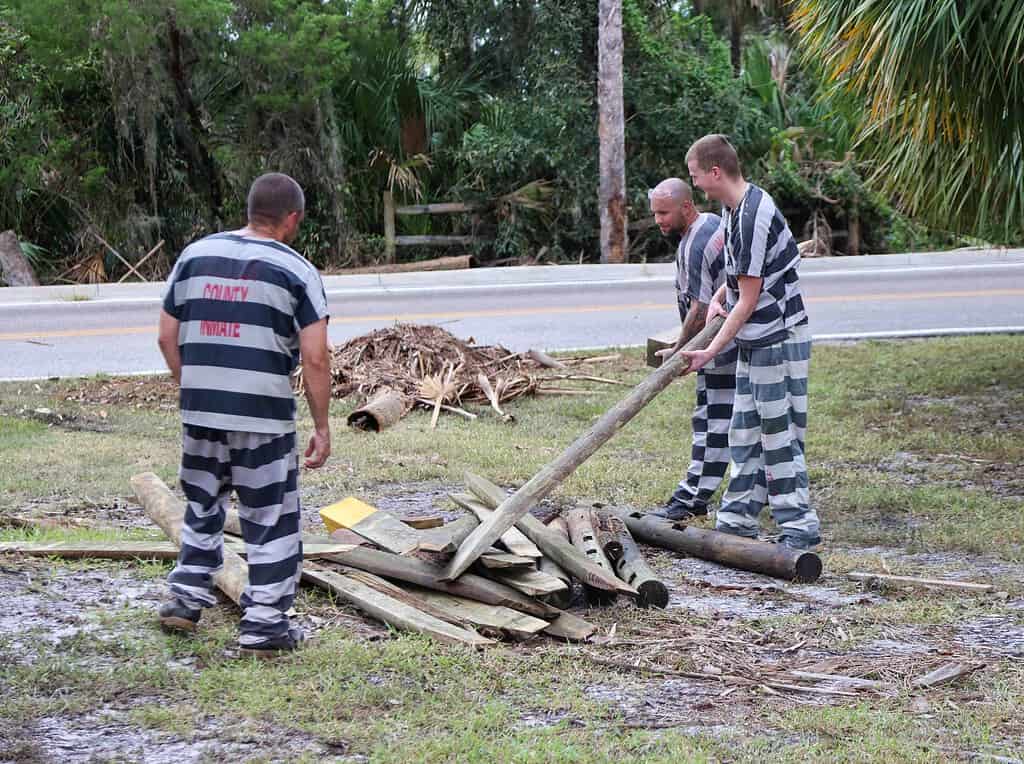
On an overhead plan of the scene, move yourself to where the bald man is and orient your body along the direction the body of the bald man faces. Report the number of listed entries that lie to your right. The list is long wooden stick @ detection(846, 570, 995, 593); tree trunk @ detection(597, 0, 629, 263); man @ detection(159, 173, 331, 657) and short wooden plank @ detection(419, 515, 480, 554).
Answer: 1

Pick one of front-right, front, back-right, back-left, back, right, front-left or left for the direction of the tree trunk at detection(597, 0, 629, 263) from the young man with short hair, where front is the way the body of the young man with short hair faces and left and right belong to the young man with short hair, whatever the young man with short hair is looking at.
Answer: right

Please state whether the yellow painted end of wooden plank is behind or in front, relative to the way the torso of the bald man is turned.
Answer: in front

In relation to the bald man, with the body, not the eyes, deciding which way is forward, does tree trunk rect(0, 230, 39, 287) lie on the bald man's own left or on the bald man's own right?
on the bald man's own right

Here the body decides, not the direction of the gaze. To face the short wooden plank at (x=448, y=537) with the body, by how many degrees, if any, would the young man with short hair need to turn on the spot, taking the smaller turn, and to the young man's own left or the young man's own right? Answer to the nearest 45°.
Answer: approximately 45° to the young man's own left

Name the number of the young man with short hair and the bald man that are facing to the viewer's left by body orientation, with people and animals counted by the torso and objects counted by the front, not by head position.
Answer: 2

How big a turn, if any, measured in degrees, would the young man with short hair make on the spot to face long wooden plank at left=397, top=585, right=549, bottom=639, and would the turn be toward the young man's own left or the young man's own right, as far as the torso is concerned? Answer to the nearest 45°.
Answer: approximately 45° to the young man's own left

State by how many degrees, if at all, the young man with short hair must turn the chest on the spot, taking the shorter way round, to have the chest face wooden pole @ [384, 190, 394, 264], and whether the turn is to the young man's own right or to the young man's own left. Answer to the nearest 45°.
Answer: approximately 90° to the young man's own right

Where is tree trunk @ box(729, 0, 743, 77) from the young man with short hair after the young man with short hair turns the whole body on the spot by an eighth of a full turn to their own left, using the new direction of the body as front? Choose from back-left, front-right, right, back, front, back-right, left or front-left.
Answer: back-right

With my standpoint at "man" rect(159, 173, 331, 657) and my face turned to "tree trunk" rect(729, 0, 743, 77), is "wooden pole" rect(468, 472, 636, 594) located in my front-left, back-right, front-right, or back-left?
front-right

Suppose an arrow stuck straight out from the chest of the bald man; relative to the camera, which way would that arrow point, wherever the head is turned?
to the viewer's left

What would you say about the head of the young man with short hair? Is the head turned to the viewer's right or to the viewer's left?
to the viewer's left

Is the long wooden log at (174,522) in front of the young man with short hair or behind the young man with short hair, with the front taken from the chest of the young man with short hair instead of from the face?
in front

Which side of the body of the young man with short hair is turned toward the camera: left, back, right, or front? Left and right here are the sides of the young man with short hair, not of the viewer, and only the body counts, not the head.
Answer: left

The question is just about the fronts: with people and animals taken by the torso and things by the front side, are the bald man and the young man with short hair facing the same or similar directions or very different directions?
same or similar directions

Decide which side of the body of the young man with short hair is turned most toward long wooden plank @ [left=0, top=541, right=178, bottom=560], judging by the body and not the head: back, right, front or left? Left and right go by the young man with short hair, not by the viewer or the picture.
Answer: front
